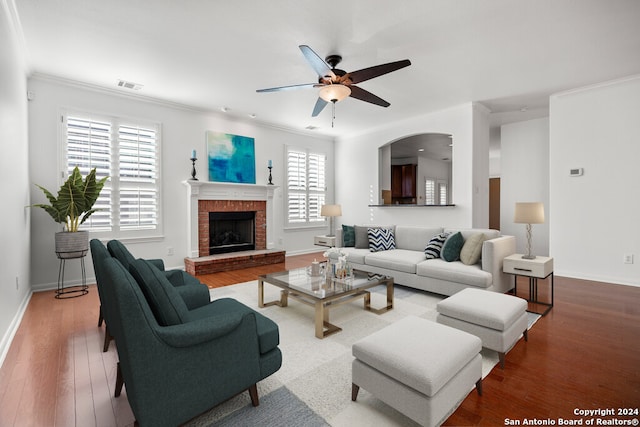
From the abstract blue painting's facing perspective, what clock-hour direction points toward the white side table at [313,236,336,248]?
The white side table is roughly at 10 o'clock from the abstract blue painting.

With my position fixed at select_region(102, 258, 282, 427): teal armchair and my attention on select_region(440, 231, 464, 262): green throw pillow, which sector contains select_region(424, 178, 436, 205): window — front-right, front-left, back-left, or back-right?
front-left

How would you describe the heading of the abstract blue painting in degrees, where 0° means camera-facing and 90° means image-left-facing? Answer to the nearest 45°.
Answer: approximately 315°

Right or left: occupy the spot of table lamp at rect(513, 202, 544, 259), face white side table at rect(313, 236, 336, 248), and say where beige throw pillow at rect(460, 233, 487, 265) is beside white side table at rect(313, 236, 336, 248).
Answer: left

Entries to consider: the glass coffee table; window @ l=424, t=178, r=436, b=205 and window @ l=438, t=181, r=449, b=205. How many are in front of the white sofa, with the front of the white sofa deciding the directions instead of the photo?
1

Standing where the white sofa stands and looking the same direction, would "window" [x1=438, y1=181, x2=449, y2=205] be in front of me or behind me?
behind

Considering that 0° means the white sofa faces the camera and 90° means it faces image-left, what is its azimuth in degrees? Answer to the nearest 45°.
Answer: approximately 45°

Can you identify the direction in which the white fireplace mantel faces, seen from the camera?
facing the viewer and to the right of the viewer

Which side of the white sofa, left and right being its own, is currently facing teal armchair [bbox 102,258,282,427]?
front

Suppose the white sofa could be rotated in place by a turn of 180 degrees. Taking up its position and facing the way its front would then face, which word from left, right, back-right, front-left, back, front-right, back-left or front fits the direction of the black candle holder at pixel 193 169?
back-left

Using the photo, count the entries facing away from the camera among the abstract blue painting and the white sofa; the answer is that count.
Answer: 0

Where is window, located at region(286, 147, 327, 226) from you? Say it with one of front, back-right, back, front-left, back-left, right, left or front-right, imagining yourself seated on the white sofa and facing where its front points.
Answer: right

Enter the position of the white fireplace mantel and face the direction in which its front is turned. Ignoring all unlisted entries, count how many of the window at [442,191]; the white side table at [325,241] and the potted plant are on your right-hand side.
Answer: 1

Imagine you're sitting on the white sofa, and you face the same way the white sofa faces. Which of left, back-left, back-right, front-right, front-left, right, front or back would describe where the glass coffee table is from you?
front

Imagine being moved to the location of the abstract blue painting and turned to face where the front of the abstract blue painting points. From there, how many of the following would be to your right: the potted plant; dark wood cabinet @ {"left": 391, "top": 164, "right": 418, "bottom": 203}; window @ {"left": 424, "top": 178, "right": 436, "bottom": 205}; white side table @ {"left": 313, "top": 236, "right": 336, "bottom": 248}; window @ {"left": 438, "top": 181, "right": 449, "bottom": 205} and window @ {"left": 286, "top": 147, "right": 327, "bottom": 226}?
1

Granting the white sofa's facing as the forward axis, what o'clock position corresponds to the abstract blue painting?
The abstract blue painting is roughly at 2 o'clock from the white sofa.
